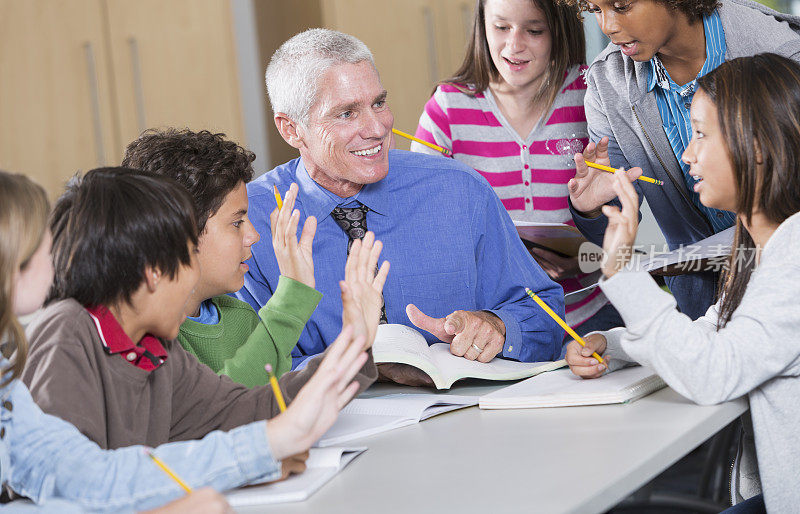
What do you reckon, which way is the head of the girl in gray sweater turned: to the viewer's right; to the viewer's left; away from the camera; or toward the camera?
to the viewer's left

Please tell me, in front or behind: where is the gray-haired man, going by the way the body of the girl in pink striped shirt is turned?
in front

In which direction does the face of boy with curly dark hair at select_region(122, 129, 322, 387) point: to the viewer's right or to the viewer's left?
to the viewer's right

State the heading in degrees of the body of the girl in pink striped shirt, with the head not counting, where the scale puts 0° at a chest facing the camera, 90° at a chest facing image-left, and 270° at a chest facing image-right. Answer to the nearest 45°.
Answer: approximately 0°

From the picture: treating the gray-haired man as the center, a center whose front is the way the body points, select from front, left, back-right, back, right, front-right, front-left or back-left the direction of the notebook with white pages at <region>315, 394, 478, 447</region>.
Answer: front

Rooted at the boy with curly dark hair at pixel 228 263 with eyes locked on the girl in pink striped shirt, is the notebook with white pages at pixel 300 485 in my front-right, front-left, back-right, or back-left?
back-right

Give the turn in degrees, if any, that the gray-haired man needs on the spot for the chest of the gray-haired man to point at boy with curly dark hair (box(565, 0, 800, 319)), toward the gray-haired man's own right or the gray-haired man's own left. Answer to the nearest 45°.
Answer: approximately 90° to the gray-haired man's own left

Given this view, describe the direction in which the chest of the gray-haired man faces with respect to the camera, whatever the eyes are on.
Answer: toward the camera

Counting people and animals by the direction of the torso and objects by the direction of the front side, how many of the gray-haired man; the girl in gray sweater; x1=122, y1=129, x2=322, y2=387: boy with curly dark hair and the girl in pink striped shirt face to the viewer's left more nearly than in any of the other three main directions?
1

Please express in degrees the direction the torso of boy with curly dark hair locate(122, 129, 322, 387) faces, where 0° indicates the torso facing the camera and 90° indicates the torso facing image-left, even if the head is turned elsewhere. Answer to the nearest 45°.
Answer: approximately 270°

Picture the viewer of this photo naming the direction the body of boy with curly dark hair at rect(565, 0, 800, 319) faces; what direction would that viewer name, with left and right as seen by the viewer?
facing the viewer and to the left of the viewer

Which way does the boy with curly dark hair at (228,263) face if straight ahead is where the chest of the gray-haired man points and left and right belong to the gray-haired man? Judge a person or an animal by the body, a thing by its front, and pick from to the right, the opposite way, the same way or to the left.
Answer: to the left

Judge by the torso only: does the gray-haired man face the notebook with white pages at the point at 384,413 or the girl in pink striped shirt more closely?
the notebook with white pages

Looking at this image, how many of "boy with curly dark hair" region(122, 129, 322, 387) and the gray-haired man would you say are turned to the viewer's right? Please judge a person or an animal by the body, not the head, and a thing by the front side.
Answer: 1

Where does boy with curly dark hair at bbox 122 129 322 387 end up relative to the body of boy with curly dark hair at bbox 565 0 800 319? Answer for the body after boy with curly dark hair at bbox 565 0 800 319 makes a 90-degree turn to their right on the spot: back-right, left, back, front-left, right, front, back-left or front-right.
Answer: left

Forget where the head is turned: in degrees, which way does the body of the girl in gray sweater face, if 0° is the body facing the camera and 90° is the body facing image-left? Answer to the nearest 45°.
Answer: approximately 90°

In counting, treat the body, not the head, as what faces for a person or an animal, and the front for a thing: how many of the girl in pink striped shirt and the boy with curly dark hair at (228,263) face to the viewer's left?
0

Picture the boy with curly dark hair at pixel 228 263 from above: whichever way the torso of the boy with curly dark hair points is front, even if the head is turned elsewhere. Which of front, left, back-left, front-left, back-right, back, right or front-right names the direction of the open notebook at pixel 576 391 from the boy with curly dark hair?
front-right

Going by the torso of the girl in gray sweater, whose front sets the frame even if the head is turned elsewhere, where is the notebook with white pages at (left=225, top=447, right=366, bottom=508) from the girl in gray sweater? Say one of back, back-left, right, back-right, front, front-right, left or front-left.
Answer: front-left
